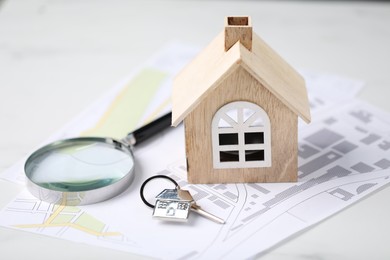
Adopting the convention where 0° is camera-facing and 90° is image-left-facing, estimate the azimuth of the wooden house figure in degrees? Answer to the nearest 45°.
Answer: approximately 0°
